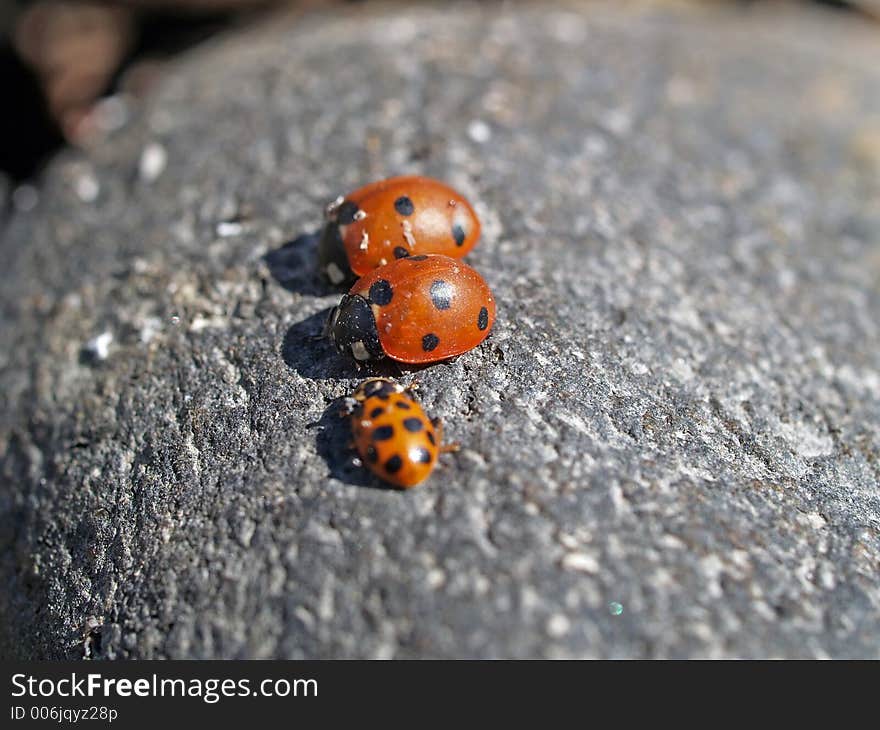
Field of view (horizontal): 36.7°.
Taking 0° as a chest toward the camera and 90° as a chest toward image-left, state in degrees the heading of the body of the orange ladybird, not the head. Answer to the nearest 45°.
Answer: approximately 135°

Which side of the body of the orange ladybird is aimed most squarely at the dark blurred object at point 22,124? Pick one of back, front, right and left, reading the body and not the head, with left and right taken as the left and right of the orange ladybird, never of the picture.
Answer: front
